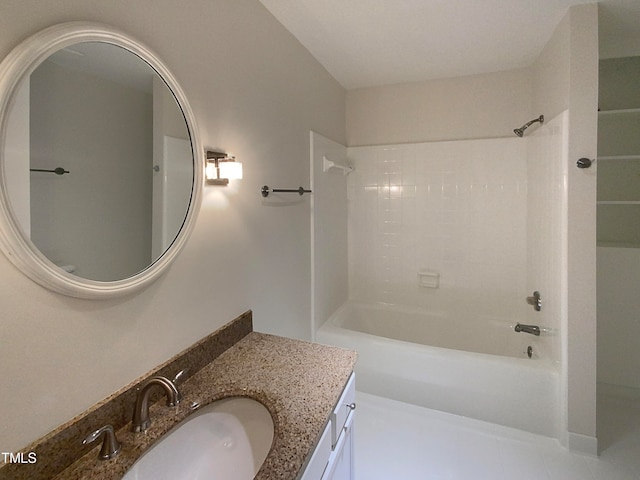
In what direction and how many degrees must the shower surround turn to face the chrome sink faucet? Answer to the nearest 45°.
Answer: approximately 45° to its right

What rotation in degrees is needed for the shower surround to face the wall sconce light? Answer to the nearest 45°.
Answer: approximately 45° to its right

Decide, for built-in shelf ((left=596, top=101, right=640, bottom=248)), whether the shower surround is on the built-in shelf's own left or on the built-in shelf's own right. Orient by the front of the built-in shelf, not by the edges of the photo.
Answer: on the built-in shelf's own right

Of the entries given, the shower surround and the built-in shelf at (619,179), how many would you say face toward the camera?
2

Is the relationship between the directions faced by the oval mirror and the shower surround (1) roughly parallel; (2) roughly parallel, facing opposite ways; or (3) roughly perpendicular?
roughly perpendicular

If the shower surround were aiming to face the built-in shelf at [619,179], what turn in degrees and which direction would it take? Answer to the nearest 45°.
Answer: approximately 90° to its left

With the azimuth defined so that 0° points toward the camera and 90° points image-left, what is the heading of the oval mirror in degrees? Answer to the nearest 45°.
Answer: approximately 315°

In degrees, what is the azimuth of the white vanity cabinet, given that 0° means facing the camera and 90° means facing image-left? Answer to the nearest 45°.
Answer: approximately 270°
